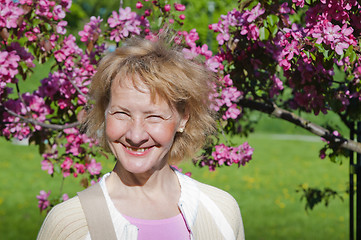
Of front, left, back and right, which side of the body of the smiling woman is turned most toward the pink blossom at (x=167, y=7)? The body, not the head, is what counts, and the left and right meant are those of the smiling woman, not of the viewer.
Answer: back

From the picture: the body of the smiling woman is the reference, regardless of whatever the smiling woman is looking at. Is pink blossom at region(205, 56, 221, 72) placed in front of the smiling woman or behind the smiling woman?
behind

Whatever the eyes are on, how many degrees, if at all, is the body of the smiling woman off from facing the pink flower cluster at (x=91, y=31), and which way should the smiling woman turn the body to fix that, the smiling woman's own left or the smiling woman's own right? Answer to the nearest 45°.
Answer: approximately 180°

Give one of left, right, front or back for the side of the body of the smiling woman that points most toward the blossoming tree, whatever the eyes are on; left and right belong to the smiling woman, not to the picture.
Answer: back

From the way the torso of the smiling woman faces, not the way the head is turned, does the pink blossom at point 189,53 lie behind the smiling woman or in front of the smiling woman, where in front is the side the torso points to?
behind

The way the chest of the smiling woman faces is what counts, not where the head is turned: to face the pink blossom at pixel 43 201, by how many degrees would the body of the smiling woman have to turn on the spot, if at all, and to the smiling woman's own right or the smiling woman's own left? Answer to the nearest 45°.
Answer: approximately 180°

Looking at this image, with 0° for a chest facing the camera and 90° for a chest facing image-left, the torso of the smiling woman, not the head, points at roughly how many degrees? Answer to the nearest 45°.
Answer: approximately 0°
